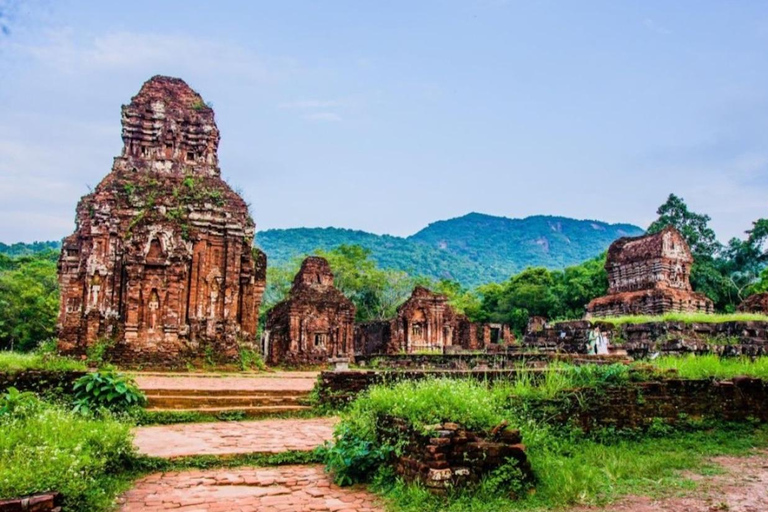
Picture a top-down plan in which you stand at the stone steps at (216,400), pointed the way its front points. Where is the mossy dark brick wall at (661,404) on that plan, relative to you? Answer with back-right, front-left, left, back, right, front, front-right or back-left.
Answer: front-left

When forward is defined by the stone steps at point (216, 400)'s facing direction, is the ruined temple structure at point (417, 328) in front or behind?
behind

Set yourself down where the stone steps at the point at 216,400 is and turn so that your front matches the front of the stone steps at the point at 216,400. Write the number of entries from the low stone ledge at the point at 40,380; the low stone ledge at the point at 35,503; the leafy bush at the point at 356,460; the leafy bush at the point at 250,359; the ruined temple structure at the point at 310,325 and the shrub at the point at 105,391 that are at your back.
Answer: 2

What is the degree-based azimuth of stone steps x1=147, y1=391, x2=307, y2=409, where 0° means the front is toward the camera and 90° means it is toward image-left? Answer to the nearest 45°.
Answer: approximately 0°

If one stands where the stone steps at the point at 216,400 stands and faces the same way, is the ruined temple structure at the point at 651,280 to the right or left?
on its left

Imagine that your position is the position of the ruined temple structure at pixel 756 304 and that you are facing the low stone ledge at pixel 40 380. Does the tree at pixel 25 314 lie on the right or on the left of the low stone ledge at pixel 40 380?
right

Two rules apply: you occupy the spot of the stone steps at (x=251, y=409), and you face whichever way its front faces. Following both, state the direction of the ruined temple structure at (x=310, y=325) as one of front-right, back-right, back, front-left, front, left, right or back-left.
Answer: back

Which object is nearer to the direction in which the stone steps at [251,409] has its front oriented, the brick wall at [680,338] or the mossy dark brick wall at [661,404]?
the mossy dark brick wall

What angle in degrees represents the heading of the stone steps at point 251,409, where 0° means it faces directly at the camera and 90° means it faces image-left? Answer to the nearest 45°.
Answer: approximately 0°

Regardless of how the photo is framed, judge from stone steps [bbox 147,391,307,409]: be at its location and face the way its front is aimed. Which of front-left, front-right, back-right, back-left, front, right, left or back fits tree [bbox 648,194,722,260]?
back-left

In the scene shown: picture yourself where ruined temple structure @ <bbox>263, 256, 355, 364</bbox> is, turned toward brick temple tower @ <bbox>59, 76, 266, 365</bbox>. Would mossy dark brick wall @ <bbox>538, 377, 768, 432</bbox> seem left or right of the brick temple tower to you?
left

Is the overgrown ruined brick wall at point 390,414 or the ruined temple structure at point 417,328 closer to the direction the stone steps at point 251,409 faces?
the overgrown ruined brick wall

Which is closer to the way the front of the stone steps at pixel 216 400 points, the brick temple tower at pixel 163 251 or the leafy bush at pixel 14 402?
the leafy bush

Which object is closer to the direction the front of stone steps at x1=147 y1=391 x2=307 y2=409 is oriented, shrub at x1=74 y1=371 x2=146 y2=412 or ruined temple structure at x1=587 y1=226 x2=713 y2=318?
the shrub

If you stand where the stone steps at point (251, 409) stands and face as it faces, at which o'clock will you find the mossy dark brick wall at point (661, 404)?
The mossy dark brick wall is roughly at 10 o'clock from the stone steps.

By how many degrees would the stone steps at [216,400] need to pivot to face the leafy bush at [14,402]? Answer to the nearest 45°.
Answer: approximately 45° to its right
